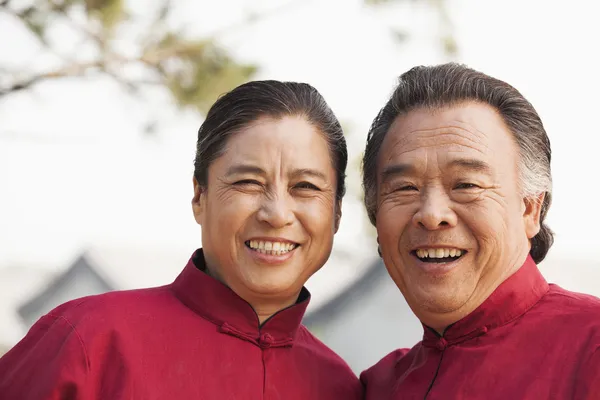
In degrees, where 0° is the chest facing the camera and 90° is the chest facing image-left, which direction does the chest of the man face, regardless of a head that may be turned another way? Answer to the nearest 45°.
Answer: approximately 45°

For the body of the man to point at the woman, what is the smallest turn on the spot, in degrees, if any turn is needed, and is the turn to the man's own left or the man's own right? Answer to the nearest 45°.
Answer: approximately 45° to the man's own right

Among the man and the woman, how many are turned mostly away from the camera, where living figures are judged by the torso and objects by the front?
0

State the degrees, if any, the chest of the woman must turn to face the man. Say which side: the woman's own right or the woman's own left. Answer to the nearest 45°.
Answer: approximately 45° to the woman's own left
